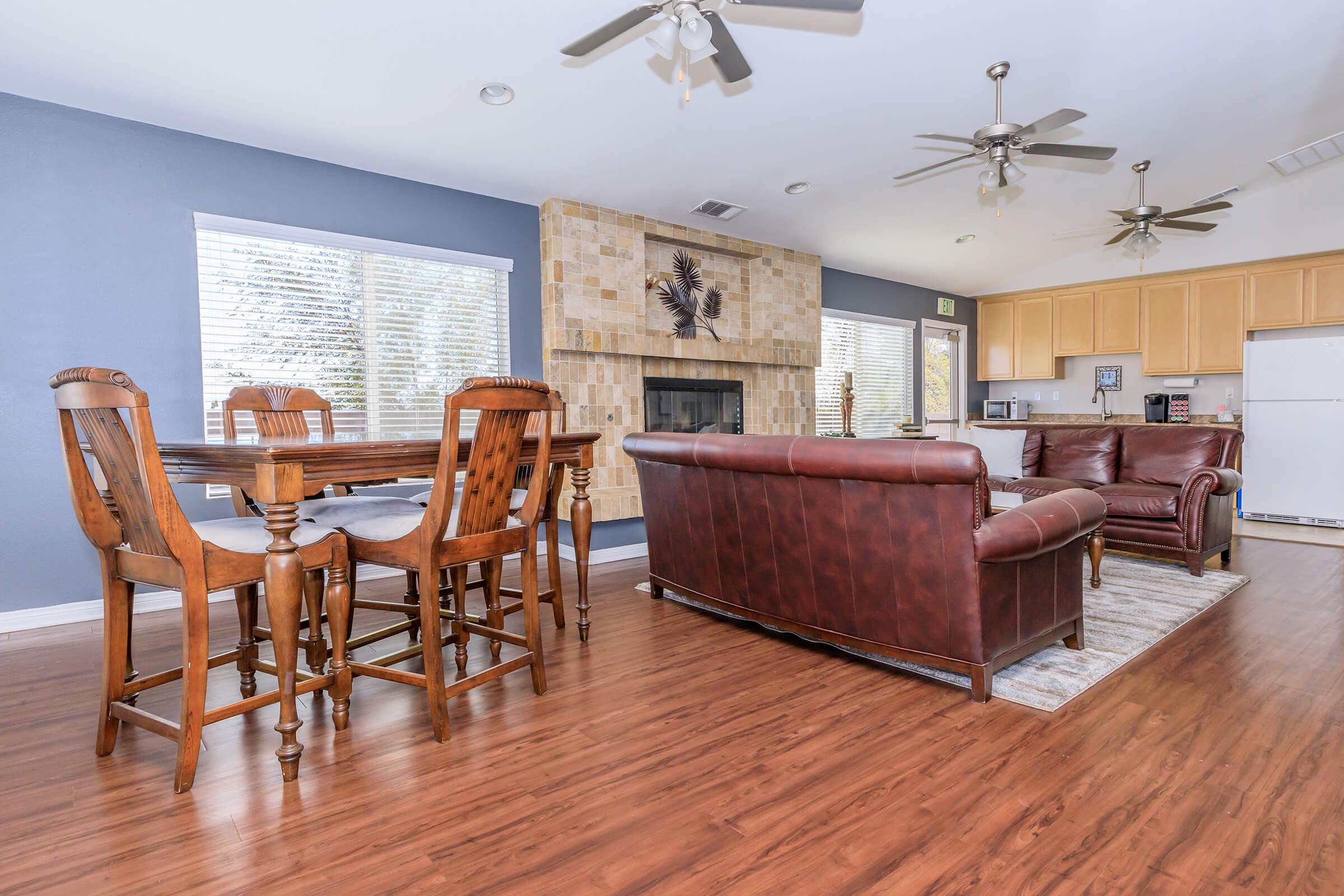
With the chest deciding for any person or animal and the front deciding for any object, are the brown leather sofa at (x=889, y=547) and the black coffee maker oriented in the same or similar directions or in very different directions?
very different directions

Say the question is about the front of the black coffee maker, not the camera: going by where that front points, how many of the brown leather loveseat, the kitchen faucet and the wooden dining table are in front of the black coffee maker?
2

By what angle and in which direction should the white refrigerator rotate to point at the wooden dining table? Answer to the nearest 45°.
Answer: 0° — it already faces it

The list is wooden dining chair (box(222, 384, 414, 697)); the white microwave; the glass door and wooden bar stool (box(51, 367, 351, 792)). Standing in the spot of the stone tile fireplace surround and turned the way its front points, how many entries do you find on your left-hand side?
2

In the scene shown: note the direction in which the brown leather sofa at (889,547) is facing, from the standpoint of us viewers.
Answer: facing away from the viewer and to the right of the viewer

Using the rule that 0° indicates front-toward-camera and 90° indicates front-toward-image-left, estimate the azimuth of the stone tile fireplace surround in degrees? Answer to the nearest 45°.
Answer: approximately 315°

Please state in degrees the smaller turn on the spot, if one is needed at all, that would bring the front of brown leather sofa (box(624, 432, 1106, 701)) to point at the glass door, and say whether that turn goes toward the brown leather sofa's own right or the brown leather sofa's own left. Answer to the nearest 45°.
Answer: approximately 45° to the brown leather sofa's own left

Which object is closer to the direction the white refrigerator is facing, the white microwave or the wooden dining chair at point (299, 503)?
the wooden dining chair

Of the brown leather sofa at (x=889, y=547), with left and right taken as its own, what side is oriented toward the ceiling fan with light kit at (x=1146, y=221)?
front

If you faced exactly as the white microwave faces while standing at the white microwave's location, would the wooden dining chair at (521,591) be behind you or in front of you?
in front

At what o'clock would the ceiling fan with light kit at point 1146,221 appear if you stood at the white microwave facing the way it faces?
The ceiling fan with light kit is roughly at 10 o'clock from the white microwave.

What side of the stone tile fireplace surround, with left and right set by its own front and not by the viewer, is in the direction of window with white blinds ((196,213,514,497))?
right

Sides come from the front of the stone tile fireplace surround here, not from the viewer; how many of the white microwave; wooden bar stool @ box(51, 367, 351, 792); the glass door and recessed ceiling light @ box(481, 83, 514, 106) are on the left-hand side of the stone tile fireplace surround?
2

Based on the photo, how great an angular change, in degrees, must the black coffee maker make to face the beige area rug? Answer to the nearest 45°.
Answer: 0° — it already faces it
